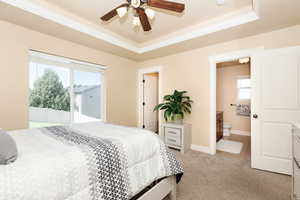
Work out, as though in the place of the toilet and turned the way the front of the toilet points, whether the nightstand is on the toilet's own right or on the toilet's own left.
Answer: on the toilet's own right

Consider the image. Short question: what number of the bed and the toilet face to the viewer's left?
0

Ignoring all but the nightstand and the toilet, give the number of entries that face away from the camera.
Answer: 0

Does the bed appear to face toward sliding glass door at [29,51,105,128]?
no

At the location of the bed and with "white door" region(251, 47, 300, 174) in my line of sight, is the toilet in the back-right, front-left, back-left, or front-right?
front-left

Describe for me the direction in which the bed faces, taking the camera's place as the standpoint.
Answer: facing away from the viewer and to the right of the viewer

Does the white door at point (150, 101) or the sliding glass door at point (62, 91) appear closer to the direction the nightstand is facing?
the sliding glass door

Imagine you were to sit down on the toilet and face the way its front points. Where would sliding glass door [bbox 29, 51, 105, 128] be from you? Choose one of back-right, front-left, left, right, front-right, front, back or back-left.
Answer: right

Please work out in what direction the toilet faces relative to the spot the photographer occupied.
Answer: facing the viewer and to the right of the viewer

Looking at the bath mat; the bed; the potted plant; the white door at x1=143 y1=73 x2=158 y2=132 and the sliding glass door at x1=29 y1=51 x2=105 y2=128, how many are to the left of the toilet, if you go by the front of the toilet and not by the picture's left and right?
0

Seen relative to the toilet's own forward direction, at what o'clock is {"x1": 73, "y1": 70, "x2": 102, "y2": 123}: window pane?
The window pane is roughly at 3 o'clock from the toilet.

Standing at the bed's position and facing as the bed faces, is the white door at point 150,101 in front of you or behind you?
in front

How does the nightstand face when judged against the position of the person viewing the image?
facing the viewer and to the left of the viewer

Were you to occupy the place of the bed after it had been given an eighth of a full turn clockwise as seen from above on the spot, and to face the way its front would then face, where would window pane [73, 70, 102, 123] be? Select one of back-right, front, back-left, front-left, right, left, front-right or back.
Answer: left

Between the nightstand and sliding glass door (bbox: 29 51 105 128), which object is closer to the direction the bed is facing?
the nightstand

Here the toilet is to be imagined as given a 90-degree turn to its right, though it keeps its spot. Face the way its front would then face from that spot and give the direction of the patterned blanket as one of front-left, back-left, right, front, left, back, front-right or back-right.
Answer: front-left

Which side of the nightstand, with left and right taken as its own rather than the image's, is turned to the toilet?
back

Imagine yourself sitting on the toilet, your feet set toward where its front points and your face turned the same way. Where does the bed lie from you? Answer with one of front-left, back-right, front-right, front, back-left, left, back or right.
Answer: front-right

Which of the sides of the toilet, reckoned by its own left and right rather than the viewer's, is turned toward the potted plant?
right
